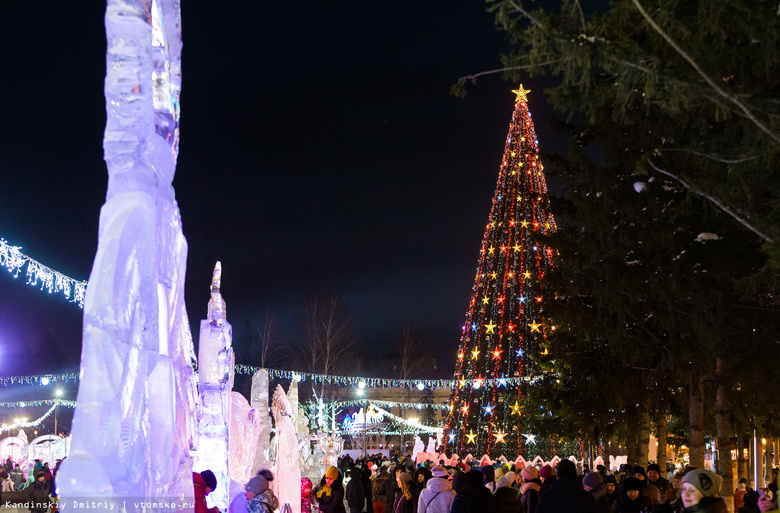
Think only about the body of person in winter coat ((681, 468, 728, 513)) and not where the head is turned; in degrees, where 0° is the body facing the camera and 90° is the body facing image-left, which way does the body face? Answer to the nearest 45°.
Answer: approximately 45°

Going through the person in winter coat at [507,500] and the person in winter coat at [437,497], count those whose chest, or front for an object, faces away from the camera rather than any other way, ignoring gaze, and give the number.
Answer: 2

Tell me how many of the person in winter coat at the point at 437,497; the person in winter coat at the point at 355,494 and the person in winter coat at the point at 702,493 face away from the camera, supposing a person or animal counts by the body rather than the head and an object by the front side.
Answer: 2

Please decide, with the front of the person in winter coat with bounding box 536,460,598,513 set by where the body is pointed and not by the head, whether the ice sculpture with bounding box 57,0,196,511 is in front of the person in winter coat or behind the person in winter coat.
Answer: behind

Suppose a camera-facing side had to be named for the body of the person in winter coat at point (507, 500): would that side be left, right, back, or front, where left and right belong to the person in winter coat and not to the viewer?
back

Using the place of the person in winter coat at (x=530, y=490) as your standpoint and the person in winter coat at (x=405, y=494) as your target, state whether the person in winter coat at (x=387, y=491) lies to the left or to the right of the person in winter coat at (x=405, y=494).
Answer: right

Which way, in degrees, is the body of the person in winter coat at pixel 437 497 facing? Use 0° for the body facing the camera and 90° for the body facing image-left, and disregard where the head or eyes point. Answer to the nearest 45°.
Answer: approximately 180°

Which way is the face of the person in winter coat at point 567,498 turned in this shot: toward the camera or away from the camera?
away from the camera

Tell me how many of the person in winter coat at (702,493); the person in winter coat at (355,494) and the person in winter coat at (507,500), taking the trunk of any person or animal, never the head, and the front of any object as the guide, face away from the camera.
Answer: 2

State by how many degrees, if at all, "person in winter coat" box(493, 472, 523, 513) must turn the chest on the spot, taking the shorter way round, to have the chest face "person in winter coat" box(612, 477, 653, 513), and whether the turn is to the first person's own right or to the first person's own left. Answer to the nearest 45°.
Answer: approximately 45° to the first person's own right

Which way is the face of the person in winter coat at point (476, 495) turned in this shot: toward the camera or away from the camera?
away from the camera

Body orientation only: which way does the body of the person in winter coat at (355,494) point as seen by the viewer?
away from the camera

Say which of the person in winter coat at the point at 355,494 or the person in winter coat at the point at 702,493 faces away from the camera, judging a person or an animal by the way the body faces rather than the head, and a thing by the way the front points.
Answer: the person in winter coat at the point at 355,494
